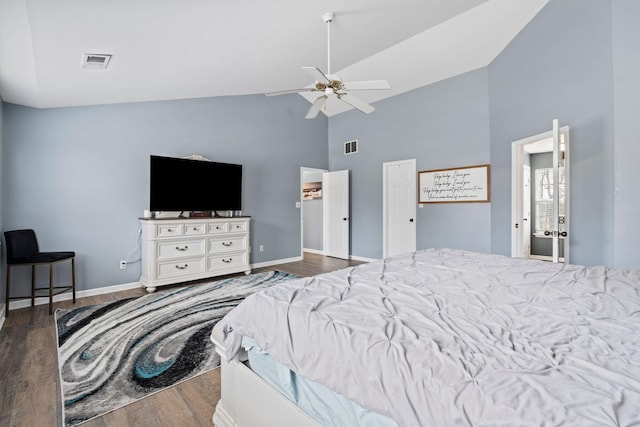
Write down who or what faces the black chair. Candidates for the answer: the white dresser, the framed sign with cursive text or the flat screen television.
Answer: the framed sign with cursive text

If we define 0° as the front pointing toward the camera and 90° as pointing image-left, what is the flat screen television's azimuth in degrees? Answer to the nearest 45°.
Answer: approximately 315°

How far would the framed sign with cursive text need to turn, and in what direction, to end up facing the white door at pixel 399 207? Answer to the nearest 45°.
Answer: approximately 90° to its right

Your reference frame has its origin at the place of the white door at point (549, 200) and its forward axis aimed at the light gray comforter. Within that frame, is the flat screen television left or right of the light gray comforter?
right

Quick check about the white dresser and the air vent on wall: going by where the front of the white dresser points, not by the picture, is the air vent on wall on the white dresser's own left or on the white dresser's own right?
on the white dresser's own left

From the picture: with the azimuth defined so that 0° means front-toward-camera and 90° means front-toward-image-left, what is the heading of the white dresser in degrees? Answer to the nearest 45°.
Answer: approximately 315°

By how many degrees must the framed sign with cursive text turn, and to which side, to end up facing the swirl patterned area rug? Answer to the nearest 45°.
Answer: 0° — it already faces it

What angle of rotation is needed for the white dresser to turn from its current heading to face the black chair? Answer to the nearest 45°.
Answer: approximately 135° to its right
